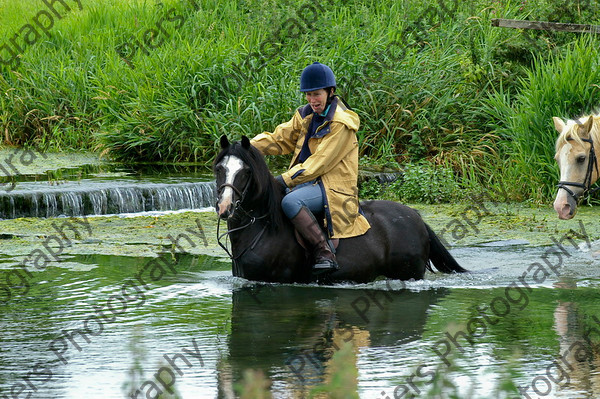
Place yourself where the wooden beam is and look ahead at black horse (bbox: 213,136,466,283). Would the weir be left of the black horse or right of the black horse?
right

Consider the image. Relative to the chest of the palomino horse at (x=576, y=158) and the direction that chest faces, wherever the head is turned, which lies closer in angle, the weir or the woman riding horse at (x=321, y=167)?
the woman riding horse

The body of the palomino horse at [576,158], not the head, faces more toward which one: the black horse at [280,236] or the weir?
the black horse

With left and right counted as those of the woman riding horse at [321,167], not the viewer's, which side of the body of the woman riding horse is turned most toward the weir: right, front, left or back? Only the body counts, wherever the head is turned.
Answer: right

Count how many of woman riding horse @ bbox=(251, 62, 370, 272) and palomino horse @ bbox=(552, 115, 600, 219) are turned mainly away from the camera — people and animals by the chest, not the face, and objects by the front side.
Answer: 0

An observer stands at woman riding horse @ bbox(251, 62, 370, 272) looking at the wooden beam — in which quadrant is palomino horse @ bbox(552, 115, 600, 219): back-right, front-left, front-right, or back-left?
front-right

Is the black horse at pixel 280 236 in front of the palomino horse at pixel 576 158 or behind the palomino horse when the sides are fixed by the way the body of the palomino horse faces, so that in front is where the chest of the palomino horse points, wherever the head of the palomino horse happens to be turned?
in front

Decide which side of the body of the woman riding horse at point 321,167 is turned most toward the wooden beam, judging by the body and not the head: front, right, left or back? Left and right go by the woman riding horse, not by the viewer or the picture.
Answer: back

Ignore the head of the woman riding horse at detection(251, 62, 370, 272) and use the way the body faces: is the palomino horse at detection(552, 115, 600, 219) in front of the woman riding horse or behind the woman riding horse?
behind

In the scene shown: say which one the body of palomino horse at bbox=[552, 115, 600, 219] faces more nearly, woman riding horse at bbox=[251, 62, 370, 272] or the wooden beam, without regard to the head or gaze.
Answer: the woman riding horse

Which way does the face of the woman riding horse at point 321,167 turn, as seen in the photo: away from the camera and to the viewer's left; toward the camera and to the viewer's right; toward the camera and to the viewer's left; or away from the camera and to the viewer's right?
toward the camera and to the viewer's left

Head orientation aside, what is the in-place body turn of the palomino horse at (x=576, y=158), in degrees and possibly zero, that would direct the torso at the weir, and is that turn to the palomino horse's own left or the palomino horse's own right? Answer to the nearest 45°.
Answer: approximately 45° to the palomino horse's own right

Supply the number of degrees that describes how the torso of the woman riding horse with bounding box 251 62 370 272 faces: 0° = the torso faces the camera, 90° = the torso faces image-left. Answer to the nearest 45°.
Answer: approximately 45°
